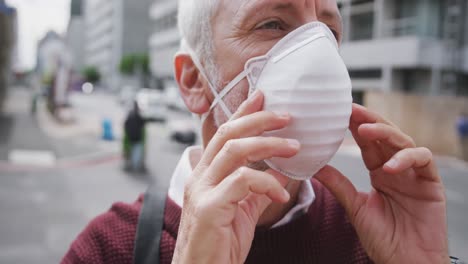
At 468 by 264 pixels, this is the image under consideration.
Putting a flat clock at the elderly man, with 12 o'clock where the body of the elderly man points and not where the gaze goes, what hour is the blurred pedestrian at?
The blurred pedestrian is roughly at 7 o'clock from the elderly man.

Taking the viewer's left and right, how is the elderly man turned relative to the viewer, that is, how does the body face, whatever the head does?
facing the viewer and to the right of the viewer

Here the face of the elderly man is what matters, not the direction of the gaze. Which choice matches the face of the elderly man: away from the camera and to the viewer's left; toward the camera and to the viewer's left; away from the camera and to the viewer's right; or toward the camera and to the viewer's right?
toward the camera and to the viewer's right
